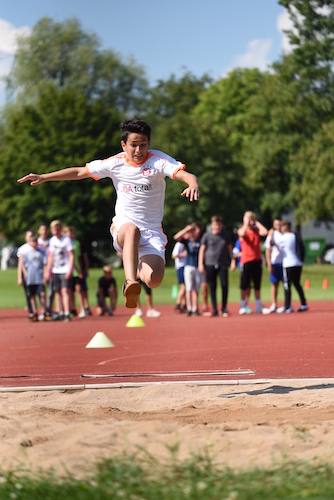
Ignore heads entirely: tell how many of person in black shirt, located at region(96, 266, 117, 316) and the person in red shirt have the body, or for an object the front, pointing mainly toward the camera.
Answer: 2

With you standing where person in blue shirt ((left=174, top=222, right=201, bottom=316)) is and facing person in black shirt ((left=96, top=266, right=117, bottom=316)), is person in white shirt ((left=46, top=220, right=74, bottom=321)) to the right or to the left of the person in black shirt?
left

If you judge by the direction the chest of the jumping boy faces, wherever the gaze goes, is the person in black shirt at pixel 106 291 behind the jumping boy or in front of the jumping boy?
behind

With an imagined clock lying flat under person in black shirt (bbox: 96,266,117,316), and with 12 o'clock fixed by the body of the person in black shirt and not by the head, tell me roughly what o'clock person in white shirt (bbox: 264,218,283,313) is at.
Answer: The person in white shirt is roughly at 10 o'clock from the person in black shirt.
